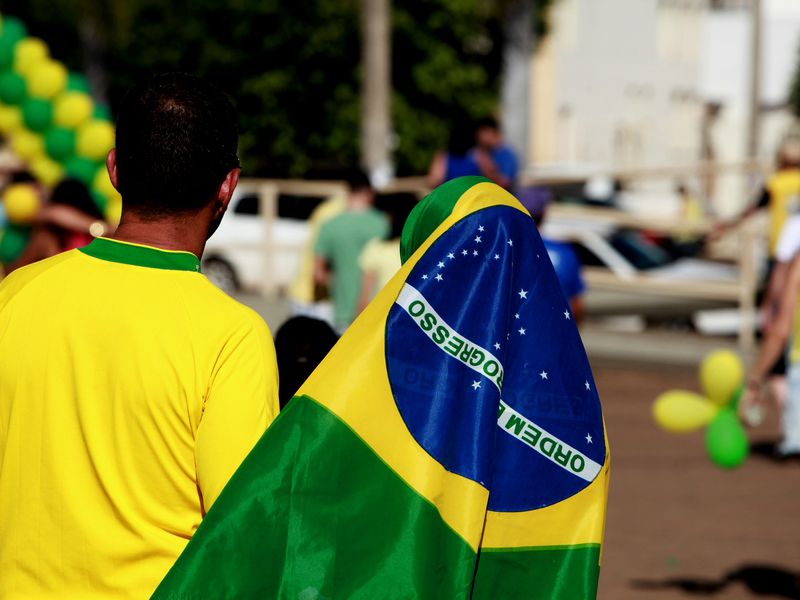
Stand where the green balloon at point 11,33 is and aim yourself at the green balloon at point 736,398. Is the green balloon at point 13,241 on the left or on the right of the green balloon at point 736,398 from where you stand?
right
